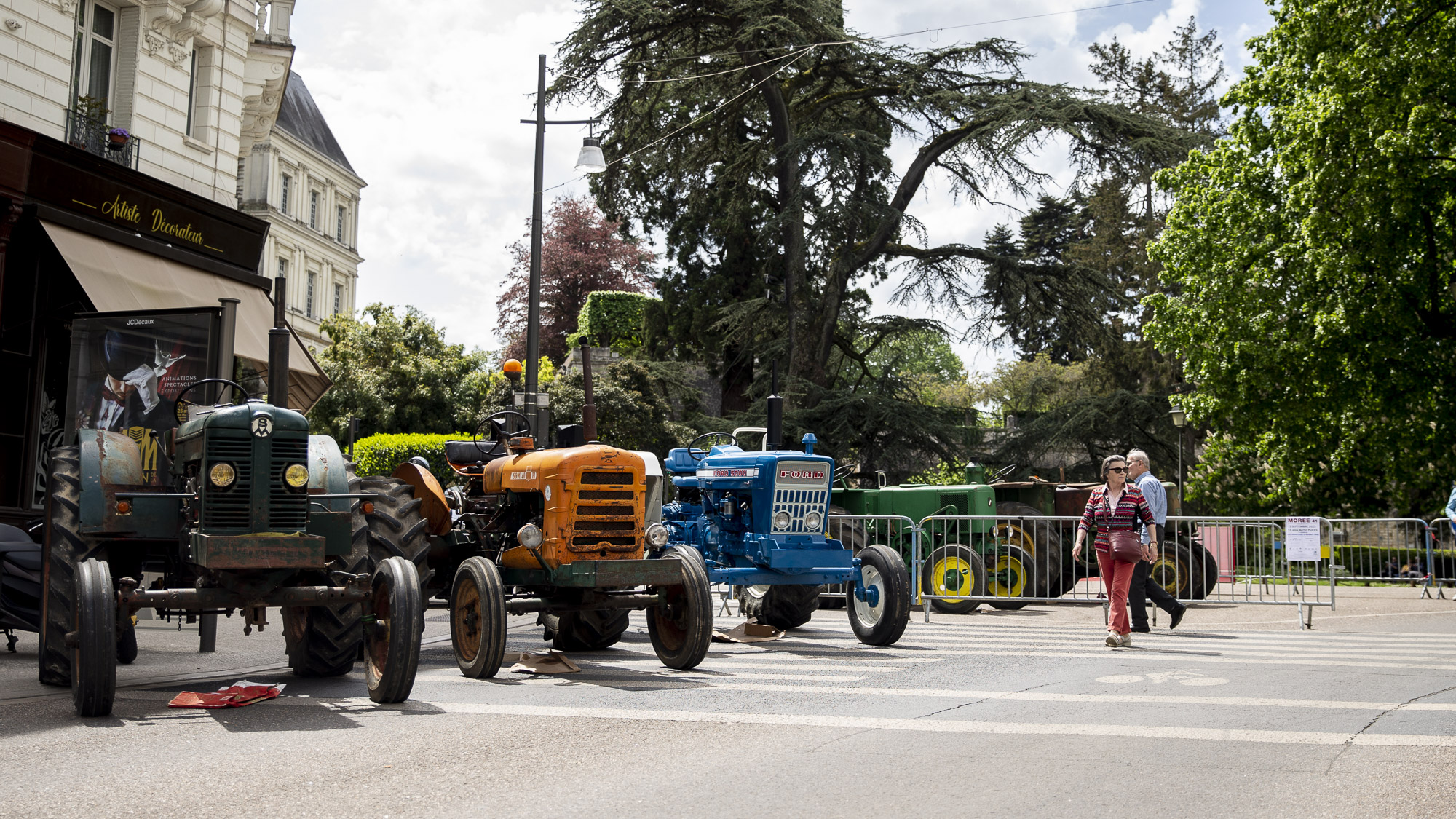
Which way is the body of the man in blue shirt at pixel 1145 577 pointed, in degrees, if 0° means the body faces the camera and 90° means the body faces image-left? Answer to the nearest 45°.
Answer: approximately 90°

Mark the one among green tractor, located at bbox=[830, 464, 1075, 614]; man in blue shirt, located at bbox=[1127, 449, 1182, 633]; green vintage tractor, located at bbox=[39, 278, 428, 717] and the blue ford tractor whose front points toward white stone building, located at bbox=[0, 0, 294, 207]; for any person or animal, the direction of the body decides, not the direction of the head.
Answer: the man in blue shirt

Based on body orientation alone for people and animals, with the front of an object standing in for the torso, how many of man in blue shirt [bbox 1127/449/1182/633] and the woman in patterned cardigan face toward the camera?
1

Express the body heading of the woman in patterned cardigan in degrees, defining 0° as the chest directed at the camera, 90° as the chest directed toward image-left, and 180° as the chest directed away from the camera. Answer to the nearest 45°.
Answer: approximately 0°

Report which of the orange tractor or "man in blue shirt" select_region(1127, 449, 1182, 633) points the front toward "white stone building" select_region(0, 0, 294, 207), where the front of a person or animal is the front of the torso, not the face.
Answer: the man in blue shirt

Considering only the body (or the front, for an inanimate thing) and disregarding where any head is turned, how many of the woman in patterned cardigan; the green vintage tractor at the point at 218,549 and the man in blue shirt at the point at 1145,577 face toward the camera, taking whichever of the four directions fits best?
2

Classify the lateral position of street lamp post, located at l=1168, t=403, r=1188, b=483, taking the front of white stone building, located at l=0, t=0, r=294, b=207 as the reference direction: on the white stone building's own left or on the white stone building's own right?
on the white stone building's own left

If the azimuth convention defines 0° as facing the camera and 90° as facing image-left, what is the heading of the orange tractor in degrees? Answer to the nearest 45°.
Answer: approximately 315°

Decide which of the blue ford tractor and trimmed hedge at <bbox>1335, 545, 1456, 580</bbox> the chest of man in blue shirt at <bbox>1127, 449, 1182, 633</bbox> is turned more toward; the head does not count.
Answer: the blue ford tractor
